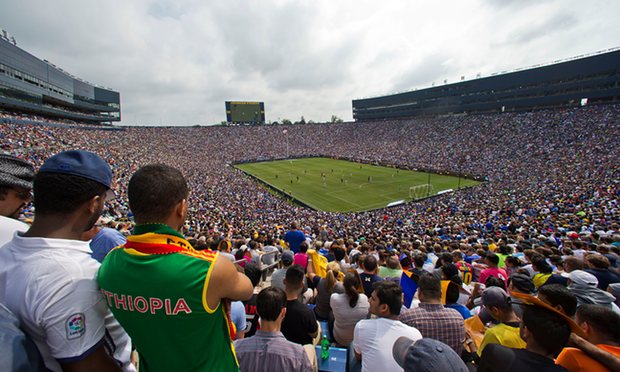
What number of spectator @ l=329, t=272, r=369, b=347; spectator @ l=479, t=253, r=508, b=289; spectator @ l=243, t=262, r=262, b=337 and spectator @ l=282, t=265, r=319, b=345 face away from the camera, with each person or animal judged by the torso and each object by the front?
4

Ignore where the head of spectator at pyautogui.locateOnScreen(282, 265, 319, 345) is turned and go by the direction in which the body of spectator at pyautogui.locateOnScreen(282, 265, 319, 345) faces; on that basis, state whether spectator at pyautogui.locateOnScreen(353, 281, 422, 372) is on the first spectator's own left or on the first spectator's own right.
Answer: on the first spectator's own right

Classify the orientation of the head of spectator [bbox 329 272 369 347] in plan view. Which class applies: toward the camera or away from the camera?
away from the camera

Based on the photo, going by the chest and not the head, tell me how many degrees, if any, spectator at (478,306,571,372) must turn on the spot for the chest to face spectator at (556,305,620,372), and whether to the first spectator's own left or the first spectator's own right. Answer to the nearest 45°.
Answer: approximately 90° to the first spectator's own right

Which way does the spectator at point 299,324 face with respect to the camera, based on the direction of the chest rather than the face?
away from the camera

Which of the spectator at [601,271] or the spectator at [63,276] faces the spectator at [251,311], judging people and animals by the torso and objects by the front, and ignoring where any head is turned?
the spectator at [63,276]

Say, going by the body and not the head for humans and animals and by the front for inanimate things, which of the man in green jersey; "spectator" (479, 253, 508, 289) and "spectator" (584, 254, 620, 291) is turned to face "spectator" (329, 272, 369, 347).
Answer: the man in green jersey

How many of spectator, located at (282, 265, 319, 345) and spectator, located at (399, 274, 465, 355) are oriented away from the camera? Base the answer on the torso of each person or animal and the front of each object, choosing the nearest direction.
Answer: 2

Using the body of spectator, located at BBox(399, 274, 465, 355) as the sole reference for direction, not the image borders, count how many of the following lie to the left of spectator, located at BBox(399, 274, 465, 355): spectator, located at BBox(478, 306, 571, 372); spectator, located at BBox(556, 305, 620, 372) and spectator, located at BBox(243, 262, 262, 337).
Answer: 1

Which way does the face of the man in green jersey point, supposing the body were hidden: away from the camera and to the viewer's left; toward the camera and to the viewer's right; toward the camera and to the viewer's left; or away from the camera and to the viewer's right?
away from the camera and to the viewer's right

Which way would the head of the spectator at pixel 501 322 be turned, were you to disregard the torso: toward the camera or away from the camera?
away from the camera

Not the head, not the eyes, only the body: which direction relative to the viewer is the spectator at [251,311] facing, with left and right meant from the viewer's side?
facing away from the viewer

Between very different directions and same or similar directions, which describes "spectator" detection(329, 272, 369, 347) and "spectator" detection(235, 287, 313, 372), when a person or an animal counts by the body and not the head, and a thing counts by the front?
same or similar directions

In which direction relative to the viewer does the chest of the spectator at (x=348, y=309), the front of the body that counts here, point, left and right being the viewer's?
facing away from the viewer

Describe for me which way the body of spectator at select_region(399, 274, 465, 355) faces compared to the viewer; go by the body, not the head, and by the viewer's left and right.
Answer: facing away from the viewer
